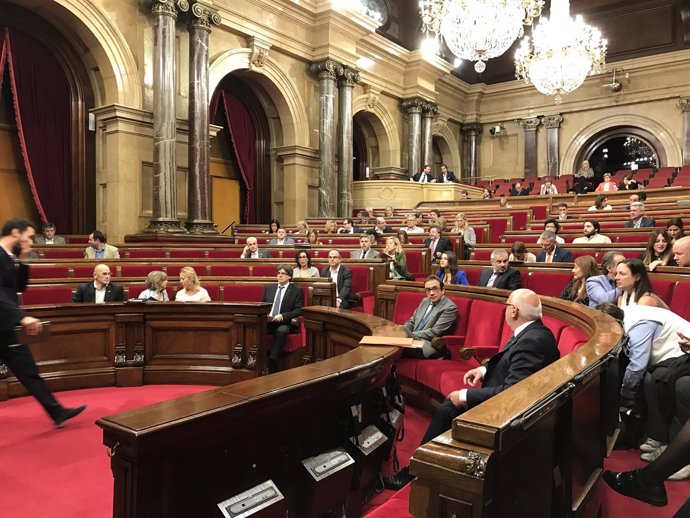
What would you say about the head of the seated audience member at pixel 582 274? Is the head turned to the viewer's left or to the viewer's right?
to the viewer's left

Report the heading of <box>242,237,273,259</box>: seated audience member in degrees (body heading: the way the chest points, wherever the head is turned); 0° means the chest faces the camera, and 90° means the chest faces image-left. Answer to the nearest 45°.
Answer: approximately 0°

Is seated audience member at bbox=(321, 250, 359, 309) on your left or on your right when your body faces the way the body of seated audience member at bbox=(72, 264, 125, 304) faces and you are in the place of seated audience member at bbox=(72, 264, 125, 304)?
on your left

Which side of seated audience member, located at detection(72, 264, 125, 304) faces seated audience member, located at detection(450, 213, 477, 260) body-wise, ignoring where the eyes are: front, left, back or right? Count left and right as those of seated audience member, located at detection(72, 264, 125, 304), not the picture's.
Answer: left

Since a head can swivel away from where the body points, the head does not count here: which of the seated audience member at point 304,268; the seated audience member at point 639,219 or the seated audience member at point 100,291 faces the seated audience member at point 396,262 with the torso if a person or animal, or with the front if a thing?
the seated audience member at point 639,219

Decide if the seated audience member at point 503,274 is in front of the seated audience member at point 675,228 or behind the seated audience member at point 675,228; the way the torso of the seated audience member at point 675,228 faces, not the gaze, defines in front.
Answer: in front

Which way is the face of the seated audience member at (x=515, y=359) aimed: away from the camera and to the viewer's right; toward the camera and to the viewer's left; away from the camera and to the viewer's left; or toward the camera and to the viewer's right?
away from the camera and to the viewer's left

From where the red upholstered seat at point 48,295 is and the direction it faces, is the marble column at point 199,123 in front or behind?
behind

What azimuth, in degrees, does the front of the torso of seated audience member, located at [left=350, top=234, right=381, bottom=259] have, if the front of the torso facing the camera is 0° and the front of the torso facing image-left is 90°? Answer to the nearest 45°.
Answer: approximately 0°

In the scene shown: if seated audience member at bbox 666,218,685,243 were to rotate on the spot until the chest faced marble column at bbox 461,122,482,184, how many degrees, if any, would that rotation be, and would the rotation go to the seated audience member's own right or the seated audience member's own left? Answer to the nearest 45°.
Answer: approximately 90° to the seated audience member's own right
